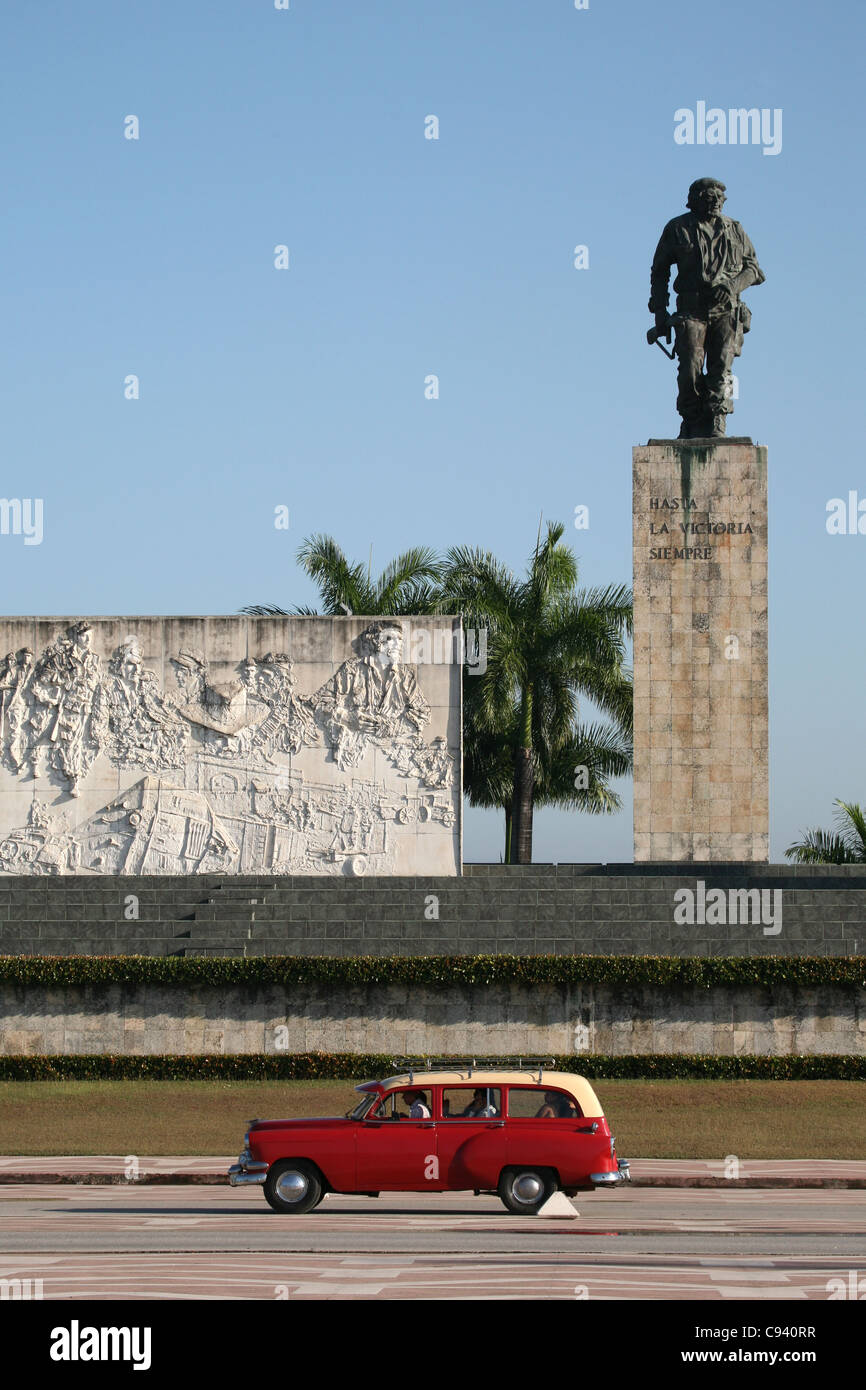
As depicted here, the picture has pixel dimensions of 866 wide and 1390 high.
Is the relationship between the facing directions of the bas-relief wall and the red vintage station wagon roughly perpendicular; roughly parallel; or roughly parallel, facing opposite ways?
roughly perpendicular

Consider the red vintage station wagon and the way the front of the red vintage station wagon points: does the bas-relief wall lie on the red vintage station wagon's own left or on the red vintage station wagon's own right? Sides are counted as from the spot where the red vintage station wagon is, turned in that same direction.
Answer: on the red vintage station wagon's own right

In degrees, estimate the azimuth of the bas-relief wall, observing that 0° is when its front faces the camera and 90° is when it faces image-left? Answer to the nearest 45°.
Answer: approximately 0°

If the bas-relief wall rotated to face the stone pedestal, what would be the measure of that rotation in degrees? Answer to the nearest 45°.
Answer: approximately 90° to its left

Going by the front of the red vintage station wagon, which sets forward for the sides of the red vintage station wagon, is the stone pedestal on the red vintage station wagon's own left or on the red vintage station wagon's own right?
on the red vintage station wagon's own right

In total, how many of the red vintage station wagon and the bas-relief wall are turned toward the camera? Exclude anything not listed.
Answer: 1

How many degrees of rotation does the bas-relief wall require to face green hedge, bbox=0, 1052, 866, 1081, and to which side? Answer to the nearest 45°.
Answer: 0° — it already faces it

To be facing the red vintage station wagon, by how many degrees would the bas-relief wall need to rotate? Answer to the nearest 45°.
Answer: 0° — it already faces it

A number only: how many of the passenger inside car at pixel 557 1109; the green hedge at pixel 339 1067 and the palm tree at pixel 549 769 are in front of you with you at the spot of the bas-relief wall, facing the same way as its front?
2

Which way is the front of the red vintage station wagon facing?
to the viewer's left

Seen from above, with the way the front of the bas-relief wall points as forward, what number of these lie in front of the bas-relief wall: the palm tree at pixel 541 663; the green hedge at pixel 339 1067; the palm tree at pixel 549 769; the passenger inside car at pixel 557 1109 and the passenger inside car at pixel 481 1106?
3

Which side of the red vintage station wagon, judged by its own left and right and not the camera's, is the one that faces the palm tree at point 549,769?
right
